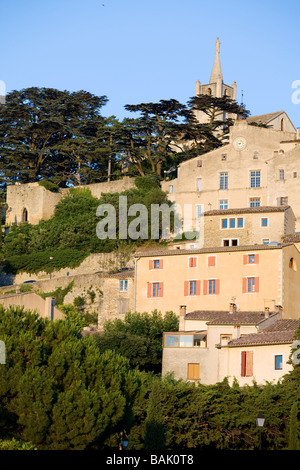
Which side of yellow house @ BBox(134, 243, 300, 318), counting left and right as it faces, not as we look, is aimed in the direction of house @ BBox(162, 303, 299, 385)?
front

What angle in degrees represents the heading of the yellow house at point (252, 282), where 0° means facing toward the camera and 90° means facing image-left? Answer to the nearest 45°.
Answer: approximately 0°

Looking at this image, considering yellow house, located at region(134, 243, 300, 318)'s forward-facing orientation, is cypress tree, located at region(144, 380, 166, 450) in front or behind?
in front
